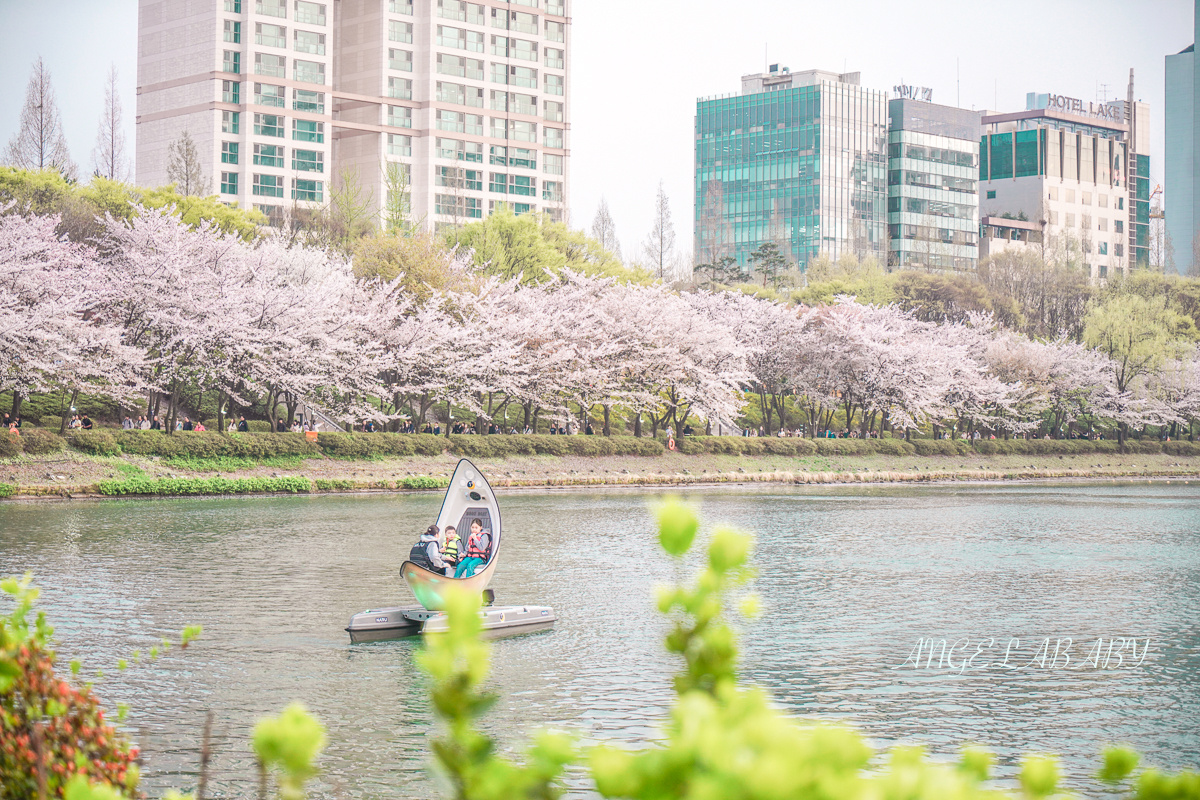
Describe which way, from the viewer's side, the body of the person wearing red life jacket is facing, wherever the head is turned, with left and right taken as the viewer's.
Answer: facing the viewer and to the left of the viewer

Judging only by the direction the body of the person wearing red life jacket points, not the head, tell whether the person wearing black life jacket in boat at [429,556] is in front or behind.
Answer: in front

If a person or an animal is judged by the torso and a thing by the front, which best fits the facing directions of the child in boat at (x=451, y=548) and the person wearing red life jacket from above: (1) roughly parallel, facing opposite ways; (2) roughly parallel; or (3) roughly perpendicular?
roughly parallel

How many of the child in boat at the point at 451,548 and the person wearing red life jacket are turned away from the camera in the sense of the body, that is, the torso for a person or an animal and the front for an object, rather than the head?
0

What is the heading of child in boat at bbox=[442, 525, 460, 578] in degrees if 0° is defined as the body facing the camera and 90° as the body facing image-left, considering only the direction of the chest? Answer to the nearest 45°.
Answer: approximately 45°

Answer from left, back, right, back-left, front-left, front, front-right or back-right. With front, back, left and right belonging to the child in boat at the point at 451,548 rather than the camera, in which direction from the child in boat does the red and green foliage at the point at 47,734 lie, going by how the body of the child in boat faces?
front-left

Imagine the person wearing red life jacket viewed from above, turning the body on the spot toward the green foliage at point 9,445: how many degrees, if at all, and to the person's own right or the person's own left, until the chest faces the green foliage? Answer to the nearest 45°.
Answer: approximately 90° to the person's own right

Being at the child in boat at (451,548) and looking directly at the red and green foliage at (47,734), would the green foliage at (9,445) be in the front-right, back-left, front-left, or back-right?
back-right

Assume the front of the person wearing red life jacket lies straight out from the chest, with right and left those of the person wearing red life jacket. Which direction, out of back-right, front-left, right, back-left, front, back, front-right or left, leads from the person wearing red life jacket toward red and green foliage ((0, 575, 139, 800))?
front-left
